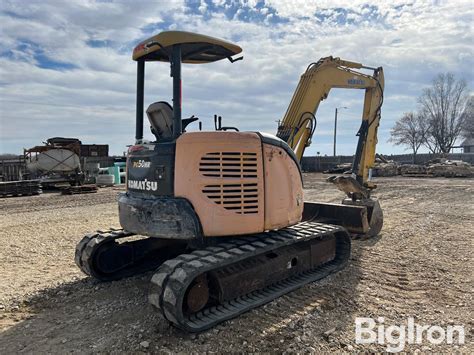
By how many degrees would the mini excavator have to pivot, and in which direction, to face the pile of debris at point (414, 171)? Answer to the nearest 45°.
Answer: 0° — it already faces it

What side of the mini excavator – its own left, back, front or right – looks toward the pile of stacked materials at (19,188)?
left

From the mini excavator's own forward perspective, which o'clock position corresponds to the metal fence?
The metal fence is roughly at 11 o'clock from the mini excavator.

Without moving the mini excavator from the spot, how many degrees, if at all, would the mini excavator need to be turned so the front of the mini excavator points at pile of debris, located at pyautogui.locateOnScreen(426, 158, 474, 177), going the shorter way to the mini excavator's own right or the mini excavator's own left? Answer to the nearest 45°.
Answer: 0° — it already faces it

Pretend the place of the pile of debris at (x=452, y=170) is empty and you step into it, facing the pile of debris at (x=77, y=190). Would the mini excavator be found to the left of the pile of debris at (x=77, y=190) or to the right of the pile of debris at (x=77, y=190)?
left

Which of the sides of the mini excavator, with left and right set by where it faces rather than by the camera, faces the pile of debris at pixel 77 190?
left

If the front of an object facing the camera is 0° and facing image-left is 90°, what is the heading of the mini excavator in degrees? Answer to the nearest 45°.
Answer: approximately 225°
